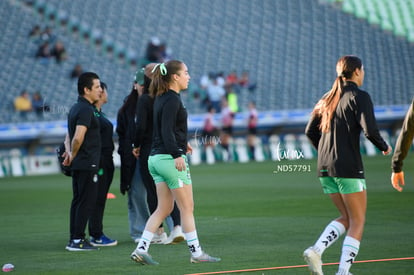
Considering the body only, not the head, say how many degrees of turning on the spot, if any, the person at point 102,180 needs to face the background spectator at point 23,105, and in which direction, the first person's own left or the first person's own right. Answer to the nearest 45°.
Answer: approximately 90° to the first person's own left

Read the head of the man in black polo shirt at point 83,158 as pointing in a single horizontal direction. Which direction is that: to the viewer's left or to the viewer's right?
to the viewer's right

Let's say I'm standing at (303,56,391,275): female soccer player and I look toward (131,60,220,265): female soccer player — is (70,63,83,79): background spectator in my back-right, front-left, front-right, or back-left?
front-right

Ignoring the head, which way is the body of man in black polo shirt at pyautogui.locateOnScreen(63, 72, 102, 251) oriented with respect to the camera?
to the viewer's right

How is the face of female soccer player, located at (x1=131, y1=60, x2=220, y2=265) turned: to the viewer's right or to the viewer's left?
to the viewer's right

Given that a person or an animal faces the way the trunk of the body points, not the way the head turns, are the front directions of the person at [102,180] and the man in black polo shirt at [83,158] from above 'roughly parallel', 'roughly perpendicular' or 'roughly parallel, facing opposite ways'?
roughly parallel

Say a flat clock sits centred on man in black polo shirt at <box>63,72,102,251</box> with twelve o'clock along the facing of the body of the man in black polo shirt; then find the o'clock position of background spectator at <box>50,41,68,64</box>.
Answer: The background spectator is roughly at 9 o'clock from the man in black polo shirt.

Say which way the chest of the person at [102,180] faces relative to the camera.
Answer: to the viewer's right

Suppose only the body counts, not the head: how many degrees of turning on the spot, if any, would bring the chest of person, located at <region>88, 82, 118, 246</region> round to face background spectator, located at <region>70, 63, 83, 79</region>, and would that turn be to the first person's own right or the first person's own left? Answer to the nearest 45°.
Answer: approximately 90° to the first person's own left

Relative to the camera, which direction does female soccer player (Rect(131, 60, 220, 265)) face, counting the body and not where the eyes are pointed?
to the viewer's right

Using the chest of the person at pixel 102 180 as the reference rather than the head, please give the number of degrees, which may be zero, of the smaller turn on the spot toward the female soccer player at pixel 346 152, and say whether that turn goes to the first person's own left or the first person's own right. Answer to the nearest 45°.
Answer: approximately 45° to the first person's own right

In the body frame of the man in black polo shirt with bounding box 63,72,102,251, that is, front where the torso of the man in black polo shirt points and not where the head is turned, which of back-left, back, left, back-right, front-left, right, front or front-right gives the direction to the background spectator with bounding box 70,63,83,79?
left

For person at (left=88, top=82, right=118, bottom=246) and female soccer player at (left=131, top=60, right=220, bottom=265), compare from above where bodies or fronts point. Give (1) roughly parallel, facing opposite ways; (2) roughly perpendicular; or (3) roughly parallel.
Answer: roughly parallel
